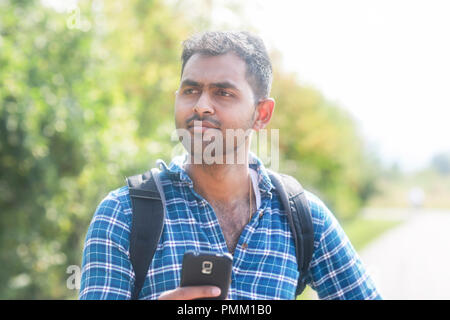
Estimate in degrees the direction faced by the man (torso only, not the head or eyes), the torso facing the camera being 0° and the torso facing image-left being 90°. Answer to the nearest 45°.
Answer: approximately 0°
